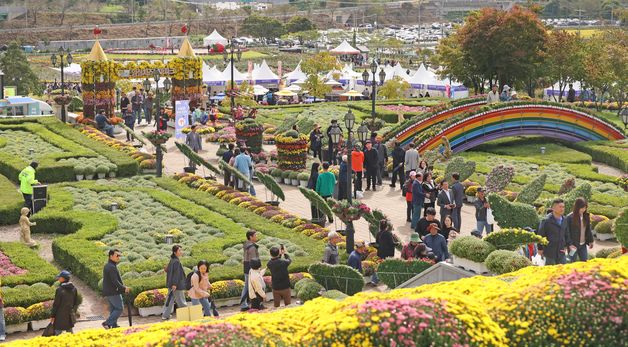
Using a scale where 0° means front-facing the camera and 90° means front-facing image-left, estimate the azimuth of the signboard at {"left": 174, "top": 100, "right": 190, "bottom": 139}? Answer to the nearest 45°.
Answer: approximately 0°

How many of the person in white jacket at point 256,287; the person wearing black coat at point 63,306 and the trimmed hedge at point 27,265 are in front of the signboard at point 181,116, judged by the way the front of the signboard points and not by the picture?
3
